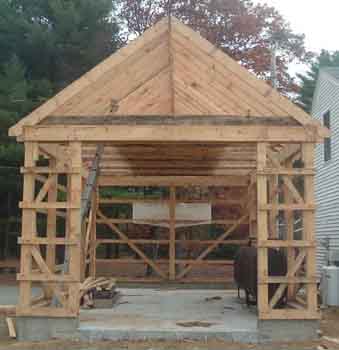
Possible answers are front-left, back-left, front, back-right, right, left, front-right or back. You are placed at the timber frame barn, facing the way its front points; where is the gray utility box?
back-left

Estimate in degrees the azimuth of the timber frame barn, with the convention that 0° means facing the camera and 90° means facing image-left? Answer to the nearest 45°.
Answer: approximately 0°
